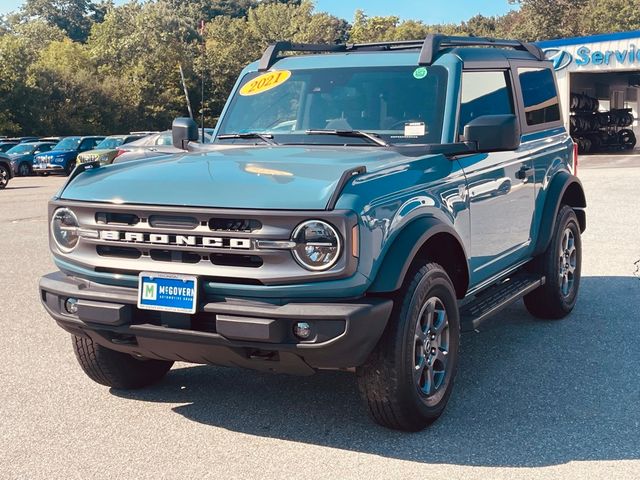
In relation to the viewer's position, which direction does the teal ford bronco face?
facing the viewer and to the left of the viewer

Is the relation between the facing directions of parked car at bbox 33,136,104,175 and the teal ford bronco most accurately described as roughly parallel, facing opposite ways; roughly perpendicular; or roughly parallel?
roughly parallel

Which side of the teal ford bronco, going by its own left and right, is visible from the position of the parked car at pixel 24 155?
right

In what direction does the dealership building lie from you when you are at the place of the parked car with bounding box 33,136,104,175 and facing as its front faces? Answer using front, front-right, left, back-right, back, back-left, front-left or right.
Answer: back-left

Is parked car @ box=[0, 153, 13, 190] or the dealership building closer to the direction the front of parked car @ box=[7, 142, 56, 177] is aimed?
the parked car

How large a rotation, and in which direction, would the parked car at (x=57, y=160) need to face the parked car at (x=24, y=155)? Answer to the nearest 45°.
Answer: approximately 90° to its right

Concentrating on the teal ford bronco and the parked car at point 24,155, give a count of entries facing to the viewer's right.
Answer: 0

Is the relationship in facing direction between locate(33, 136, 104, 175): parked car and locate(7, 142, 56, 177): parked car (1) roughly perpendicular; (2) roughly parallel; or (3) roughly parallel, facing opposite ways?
roughly parallel

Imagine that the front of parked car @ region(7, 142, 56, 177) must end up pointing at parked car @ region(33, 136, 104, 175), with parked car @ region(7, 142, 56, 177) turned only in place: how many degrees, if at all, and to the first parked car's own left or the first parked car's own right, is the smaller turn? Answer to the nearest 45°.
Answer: approximately 90° to the first parked car's own left

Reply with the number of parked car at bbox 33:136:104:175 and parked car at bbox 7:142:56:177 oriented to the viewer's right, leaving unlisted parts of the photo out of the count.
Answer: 0

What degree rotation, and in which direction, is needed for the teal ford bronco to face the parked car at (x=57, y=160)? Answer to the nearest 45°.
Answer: approximately 135° to its right

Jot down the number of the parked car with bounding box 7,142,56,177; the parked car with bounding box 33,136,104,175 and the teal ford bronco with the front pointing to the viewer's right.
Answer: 0

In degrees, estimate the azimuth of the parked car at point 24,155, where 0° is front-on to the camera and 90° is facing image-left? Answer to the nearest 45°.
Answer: approximately 45°
